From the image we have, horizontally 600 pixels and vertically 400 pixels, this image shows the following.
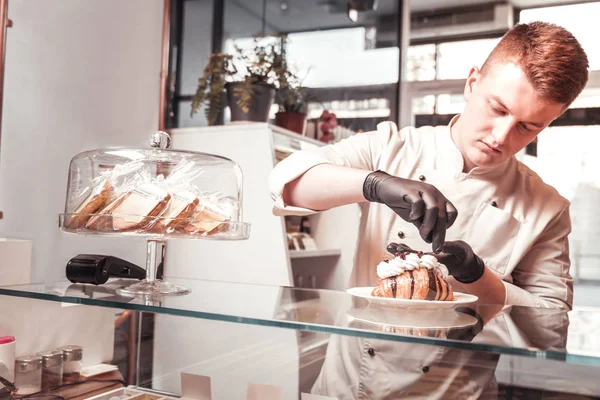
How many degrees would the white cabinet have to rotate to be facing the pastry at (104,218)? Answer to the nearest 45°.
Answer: approximately 45° to its right

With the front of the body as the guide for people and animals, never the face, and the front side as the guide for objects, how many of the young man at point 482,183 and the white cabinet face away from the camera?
0

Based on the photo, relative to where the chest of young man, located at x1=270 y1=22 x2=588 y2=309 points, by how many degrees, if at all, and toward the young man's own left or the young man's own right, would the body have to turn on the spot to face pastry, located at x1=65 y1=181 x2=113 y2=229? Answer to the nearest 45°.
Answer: approximately 45° to the young man's own right

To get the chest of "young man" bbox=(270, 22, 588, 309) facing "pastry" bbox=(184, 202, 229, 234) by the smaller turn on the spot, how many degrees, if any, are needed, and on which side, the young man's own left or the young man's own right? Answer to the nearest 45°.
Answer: approximately 45° to the young man's own right

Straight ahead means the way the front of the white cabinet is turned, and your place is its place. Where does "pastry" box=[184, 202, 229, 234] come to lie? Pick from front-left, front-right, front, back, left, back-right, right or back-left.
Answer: front-right

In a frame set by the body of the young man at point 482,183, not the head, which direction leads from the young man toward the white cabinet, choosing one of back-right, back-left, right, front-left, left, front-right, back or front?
back-right

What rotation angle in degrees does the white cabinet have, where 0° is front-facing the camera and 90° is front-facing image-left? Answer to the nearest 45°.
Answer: approximately 315°

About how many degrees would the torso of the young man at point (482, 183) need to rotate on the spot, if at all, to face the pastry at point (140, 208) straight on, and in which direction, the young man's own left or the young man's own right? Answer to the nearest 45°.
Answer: approximately 45° to the young man's own right

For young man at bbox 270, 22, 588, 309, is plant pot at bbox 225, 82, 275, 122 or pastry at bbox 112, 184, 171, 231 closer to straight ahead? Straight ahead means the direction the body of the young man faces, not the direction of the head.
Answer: the pastry

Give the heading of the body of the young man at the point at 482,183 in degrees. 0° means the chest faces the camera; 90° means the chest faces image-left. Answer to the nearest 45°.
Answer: approximately 0°
